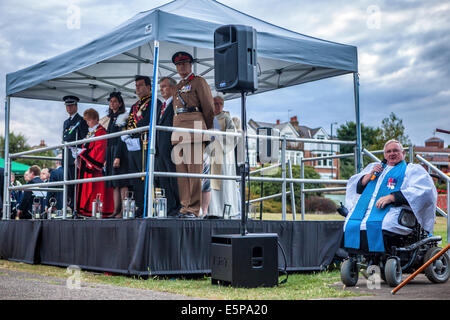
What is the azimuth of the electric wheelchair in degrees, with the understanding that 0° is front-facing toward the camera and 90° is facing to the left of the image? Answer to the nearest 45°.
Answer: approximately 45°

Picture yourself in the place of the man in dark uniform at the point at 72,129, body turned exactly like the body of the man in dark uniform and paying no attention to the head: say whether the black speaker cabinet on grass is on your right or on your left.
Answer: on your left

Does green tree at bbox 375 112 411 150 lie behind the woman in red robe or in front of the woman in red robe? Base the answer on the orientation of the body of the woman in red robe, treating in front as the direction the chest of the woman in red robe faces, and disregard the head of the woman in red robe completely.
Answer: behind

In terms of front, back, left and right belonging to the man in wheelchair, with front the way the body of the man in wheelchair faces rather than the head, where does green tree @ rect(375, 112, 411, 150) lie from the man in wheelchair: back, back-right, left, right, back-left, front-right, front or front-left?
back-right

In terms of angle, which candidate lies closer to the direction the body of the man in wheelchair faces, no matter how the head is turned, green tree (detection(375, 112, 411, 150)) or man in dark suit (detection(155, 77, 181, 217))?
the man in dark suit

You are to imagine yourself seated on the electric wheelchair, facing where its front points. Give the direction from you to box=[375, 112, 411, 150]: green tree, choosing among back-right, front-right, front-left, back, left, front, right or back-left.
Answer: back-right

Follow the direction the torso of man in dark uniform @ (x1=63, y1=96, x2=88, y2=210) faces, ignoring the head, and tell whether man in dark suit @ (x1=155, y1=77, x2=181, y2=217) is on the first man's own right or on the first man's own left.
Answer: on the first man's own left

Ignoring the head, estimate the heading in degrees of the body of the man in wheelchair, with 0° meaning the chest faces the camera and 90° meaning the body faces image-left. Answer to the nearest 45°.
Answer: approximately 45°

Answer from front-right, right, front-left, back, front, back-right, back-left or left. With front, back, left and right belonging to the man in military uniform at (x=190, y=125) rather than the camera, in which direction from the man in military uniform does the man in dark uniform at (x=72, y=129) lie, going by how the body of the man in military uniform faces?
right
